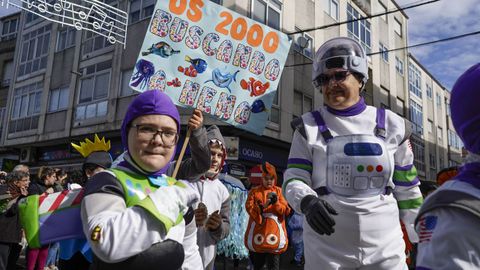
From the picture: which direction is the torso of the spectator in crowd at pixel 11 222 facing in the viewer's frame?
to the viewer's right

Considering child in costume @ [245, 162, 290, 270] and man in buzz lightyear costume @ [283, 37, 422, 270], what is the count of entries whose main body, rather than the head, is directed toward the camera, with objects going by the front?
2

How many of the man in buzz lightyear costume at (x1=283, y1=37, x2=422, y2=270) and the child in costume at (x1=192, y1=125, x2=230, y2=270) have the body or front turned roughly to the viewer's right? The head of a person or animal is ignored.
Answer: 0

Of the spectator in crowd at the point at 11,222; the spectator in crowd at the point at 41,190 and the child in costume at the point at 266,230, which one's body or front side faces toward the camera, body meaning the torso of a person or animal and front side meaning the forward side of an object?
the child in costume

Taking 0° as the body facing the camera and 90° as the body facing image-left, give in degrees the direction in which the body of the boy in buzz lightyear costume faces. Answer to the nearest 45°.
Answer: approximately 315°

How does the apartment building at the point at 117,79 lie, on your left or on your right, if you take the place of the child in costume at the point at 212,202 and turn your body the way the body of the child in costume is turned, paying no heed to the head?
on your right

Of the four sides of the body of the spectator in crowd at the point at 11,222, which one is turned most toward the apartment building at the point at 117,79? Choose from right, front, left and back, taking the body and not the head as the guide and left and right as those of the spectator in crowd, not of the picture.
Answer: left

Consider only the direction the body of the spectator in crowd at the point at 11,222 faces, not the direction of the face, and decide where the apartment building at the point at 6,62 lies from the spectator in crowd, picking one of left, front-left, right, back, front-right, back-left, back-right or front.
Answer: left
